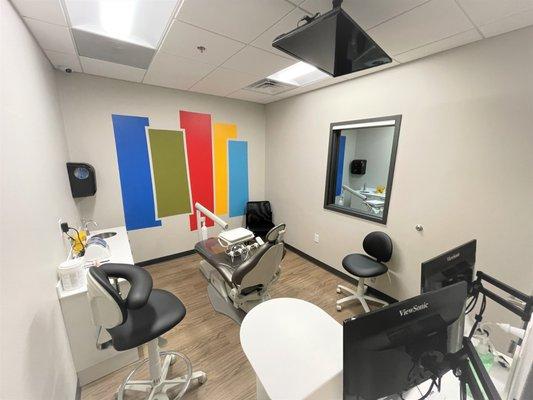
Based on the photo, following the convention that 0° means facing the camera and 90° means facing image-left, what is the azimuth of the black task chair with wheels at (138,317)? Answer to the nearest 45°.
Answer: approximately 225°

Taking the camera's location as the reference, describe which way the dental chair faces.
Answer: facing away from the viewer and to the left of the viewer

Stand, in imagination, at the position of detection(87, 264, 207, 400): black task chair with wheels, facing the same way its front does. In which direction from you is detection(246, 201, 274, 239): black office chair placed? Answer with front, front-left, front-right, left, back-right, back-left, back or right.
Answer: front

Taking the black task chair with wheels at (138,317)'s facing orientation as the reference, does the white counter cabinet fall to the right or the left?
on its left

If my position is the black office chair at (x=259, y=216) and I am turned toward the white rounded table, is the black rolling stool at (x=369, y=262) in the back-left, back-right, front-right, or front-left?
front-left
